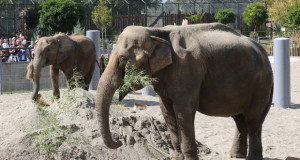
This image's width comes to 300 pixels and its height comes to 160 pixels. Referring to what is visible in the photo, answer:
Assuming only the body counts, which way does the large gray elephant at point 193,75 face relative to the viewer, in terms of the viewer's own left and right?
facing to the left of the viewer

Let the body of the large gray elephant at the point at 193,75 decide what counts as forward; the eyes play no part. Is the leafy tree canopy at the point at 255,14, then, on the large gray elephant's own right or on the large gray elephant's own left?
on the large gray elephant's own right

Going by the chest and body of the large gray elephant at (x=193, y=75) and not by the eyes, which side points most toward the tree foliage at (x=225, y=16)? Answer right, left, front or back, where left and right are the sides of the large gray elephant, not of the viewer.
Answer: right

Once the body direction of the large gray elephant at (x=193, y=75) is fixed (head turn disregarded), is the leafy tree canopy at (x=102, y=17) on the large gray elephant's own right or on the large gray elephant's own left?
on the large gray elephant's own right

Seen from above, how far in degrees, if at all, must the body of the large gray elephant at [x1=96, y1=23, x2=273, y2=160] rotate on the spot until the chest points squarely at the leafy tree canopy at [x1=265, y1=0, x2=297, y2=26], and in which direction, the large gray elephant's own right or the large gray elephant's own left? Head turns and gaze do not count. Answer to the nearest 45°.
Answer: approximately 90° to the large gray elephant's own right

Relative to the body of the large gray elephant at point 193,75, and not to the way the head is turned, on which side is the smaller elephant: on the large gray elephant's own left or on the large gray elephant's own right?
on the large gray elephant's own right

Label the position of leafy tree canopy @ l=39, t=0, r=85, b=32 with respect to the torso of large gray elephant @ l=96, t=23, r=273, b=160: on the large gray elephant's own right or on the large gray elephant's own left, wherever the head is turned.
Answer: on the large gray elephant's own right
